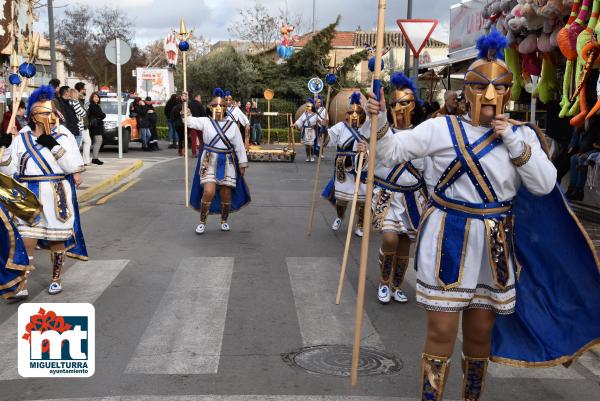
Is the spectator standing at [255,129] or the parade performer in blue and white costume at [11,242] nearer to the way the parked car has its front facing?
the parade performer in blue and white costume

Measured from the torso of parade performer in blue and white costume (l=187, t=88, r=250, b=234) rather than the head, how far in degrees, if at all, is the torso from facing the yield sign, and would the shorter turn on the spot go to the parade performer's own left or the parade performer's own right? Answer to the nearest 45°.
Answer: approximately 135° to the parade performer's own left

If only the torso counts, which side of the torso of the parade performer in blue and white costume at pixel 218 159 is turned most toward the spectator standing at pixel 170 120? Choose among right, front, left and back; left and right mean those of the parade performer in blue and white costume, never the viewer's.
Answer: back

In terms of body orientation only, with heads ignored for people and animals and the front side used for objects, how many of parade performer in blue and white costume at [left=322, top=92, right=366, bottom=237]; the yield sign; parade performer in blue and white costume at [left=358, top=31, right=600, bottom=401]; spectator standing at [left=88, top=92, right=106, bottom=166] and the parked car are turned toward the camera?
4
